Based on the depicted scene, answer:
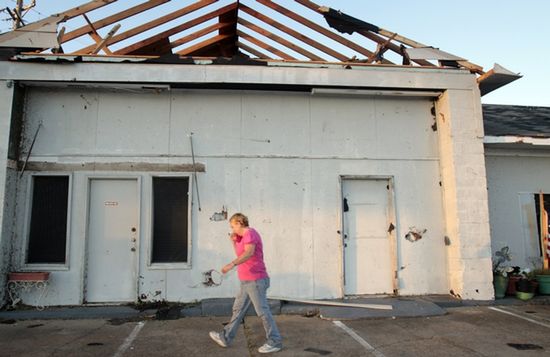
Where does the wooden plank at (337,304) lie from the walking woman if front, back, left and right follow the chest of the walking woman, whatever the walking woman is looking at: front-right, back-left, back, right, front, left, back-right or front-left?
back-right

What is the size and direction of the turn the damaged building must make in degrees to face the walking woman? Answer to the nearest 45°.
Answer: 0° — it already faces them

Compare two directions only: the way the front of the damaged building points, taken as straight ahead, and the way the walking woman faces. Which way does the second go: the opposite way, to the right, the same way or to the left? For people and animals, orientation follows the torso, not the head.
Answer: to the right

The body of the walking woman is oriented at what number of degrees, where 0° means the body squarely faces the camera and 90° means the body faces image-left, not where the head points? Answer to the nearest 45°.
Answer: approximately 90°

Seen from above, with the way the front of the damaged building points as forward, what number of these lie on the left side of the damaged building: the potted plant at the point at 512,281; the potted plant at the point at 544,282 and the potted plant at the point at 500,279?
3

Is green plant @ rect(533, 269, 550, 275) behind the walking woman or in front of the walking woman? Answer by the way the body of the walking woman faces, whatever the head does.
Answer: behind

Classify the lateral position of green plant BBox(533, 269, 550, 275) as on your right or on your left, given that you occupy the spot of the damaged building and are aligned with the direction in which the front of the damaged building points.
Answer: on your left

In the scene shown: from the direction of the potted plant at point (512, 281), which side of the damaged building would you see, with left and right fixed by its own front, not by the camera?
left

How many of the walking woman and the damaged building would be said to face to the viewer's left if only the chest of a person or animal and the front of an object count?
1

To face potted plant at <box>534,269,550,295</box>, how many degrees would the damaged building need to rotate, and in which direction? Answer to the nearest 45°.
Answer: approximately 90° to its left

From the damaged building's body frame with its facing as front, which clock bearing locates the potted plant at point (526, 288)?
The potted plant is roughly at 9 o'clock from the damaged building.

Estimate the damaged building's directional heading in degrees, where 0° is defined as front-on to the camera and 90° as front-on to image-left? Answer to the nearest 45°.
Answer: approximately 0°

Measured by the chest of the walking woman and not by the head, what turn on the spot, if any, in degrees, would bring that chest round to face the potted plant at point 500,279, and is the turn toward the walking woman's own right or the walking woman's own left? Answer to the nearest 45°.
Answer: approximately 135° to the walking woman's own right

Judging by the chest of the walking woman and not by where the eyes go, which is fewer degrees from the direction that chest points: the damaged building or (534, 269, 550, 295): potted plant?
the damaged building
